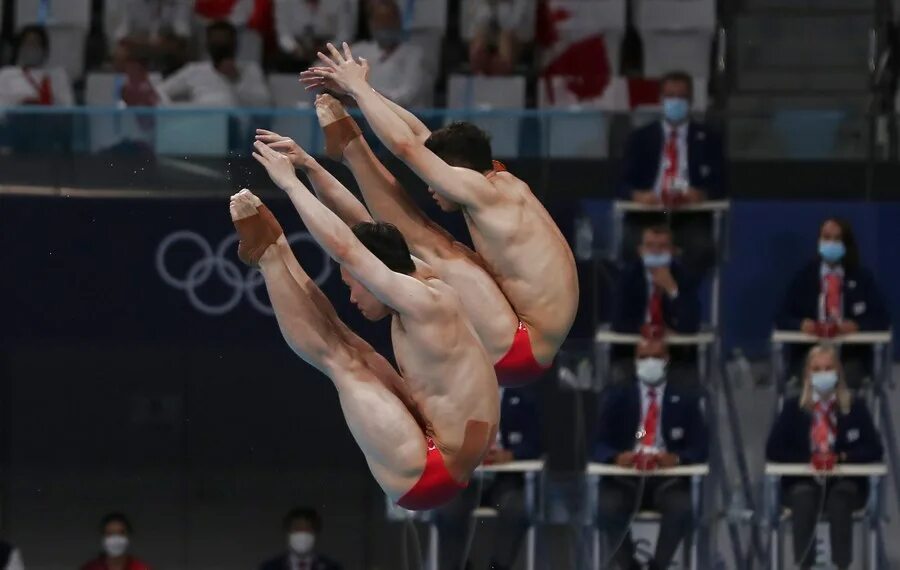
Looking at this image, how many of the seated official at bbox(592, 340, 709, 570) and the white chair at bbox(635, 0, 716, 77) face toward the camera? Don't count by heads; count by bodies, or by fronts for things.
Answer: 2

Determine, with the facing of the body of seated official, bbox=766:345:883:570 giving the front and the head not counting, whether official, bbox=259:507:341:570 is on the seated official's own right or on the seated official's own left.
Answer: on the seated official's own right

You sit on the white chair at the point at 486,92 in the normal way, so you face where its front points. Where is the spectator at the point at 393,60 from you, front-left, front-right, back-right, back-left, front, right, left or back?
right

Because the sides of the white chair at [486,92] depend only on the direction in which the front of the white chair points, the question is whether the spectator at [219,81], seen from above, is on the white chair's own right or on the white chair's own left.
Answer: on the white chair's own right

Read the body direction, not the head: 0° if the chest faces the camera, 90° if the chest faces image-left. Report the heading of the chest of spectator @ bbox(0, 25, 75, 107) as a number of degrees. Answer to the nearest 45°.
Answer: approximately 0°

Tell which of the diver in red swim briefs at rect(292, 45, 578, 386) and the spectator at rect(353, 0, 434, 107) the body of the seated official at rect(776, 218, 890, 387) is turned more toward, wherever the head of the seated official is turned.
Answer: the diver in red swim briefs
